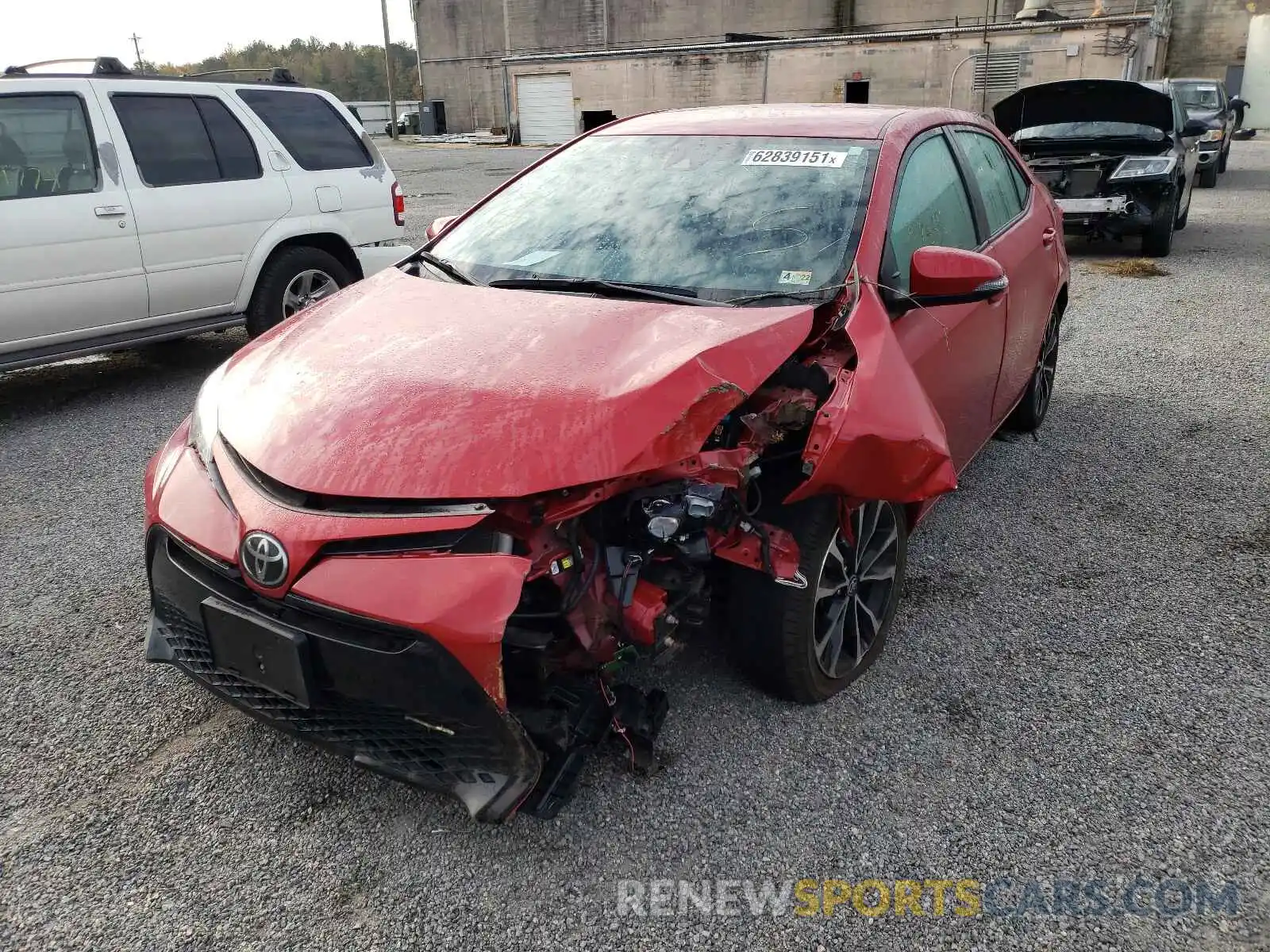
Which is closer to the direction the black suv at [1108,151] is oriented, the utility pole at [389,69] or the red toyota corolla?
the red toyota corolla

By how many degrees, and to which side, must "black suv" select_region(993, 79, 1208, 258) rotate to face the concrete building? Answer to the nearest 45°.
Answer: approximately 135° to its right

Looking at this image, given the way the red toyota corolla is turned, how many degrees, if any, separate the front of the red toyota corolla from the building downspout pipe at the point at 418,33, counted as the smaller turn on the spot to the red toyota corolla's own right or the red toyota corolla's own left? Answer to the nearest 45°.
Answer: approximately 135° to the red toyota corolla's own right

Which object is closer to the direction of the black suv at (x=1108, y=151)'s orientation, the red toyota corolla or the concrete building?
the red toyota corolla

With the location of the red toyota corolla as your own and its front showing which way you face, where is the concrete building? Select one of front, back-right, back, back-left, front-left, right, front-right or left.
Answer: back-right

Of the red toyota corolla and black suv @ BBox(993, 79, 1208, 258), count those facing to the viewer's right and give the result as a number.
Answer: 0

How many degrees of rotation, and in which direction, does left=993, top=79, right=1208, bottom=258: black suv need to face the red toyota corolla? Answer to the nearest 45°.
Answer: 0° — it already faces it

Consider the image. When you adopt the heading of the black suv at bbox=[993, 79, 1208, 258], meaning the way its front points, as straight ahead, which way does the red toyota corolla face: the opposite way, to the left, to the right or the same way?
the same way

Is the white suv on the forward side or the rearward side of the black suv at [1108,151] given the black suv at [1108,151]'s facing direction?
on the forward side

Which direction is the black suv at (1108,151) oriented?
toward the camera
